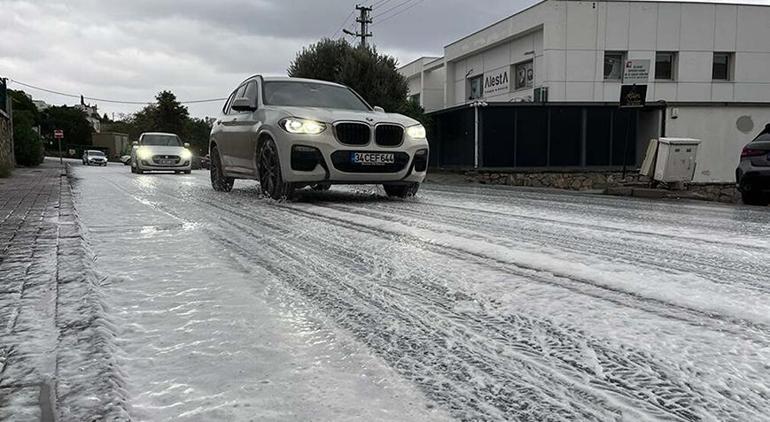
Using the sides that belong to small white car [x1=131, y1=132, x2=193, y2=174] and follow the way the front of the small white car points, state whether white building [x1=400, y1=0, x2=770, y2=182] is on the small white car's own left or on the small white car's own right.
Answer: on the small white car's own left

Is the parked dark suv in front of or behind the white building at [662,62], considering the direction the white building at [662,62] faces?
in front

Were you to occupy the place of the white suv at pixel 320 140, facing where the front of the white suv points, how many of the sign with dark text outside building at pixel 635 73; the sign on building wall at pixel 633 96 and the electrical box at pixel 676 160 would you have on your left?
3

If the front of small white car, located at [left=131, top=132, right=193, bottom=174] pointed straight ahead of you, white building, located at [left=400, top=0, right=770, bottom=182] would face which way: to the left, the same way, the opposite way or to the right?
to the right

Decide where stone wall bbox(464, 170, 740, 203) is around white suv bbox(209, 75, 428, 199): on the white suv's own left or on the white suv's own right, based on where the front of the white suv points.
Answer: on the white suv's own left

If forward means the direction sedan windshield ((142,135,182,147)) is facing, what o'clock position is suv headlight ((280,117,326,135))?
The suv headlight is roughly at 12 o'clock from the sedan windshield.

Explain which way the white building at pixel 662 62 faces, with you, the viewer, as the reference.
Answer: facing the viewer and to the left of the viewer

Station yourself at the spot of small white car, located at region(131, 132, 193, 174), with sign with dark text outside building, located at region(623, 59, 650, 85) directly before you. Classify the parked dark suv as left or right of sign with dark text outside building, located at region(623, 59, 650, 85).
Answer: right

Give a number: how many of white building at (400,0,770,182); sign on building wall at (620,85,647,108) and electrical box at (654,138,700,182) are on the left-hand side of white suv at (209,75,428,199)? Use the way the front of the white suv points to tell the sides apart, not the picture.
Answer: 3

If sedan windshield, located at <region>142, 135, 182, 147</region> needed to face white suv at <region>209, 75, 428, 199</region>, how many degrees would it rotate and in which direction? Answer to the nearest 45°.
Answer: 0° — it already faces it

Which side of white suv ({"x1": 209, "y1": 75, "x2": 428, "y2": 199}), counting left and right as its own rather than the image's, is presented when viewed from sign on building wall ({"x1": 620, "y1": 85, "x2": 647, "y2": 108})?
left

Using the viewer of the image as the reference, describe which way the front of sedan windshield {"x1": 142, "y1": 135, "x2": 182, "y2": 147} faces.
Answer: facing the viewer

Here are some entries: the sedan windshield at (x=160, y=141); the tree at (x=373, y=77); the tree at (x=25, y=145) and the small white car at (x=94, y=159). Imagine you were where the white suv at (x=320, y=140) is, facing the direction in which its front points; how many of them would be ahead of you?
0

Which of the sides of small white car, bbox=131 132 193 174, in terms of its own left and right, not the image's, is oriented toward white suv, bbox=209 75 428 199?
front

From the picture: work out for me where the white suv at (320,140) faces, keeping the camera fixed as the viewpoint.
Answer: facing the viewer and to the right of the viewer

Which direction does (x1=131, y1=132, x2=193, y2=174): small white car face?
toward the camera
